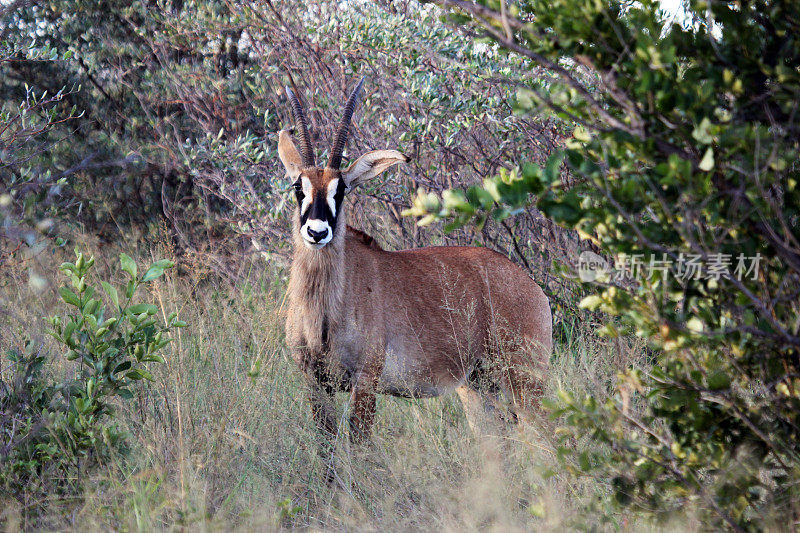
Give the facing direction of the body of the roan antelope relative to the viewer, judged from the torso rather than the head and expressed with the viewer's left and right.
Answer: facing the viewer and to the left of the viewer

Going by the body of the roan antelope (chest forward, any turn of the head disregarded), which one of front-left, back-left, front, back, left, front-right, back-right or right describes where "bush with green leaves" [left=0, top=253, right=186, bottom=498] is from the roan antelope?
front

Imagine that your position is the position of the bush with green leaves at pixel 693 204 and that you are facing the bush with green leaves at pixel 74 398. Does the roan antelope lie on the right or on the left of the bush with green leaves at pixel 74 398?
right

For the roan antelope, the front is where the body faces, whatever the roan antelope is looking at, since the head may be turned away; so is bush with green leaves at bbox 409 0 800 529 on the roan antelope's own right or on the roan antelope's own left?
on the roan antelope's own left
